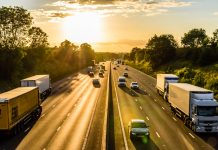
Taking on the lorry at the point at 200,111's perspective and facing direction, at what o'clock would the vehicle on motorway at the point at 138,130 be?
The vehicle on motorway is roughly at 3 o'clock from the lorry.

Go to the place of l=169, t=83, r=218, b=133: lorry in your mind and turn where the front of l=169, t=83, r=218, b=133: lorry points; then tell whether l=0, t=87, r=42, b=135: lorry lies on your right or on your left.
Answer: on your right

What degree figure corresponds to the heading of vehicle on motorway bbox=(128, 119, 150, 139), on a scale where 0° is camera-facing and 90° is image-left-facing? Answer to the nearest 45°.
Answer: approximately 0°

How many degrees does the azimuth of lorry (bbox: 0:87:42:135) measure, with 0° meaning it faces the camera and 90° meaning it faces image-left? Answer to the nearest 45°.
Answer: approximately 225°

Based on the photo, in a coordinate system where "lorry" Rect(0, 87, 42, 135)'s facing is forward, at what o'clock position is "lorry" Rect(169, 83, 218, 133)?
"lorry" Rect(169, 83, 218, 133) is roughly at 2 o'clock from "lorry" Rect(0, 87, 42, 135).

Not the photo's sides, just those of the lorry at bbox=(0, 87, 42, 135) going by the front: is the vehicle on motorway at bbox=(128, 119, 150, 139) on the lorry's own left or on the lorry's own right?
on the lorry's own right

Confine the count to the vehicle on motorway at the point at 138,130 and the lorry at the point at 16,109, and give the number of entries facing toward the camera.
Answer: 1

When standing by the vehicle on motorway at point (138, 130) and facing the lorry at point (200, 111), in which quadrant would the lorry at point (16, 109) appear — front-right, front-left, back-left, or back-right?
back-left

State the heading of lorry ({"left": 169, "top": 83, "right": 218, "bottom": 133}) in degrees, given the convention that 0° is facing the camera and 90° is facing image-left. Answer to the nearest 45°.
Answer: approximately 315°

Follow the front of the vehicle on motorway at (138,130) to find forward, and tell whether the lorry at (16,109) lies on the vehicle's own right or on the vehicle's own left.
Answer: on the vehicle's own right

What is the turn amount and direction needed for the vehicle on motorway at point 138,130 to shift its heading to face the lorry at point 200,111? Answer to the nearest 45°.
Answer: approximately 135° to its left
